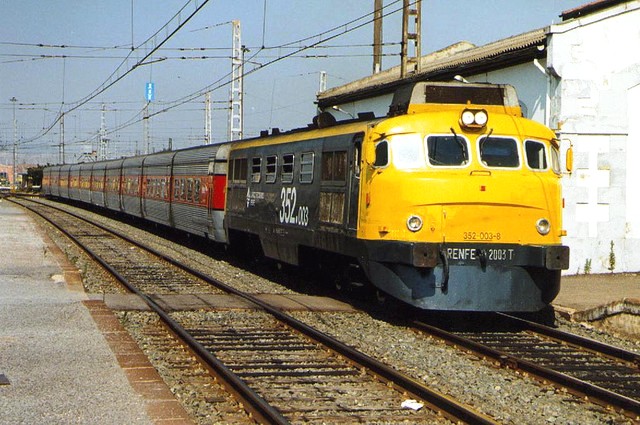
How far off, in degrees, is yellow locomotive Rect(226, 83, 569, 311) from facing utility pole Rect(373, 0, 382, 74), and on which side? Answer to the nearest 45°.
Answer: approximately 135° to its left

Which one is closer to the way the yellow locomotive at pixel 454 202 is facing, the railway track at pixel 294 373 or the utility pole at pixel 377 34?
the railway track

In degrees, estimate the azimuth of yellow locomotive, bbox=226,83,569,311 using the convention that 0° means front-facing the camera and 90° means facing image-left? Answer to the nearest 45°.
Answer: approximately 315°

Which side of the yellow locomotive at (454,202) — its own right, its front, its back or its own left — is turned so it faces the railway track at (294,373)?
right
